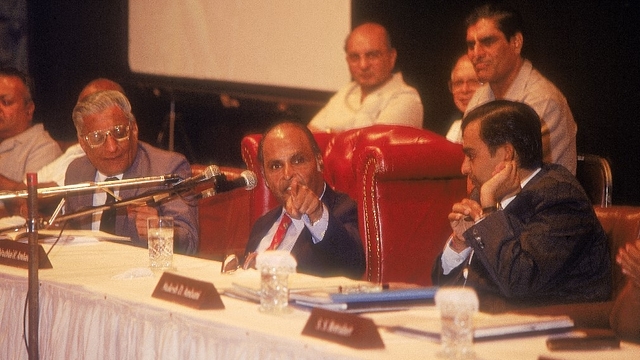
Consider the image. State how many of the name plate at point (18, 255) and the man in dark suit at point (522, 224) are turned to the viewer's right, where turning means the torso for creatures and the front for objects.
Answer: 0

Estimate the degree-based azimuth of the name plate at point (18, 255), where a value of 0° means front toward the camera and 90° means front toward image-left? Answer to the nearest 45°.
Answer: approximately 45°

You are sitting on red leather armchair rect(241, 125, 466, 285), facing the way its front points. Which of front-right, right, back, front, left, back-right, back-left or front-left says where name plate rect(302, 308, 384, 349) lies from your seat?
front-left

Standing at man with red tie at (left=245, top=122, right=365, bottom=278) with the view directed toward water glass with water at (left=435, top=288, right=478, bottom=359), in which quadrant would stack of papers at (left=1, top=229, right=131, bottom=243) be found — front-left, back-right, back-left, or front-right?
back-right

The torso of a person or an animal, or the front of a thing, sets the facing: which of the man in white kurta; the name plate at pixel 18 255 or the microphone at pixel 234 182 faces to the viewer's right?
the microphone

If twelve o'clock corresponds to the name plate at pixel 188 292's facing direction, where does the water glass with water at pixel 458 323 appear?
The water glass with water is roughly at 9 o'clock from the name plate.

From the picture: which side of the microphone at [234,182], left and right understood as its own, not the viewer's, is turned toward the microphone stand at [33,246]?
back

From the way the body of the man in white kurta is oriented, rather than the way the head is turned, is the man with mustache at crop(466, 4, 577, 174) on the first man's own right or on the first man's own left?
on the first man's own left

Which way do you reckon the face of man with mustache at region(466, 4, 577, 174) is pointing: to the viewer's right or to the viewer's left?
to the viewer's left

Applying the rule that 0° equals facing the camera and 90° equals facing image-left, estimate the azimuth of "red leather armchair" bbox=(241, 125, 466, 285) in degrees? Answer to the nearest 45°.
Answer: approximately 45°

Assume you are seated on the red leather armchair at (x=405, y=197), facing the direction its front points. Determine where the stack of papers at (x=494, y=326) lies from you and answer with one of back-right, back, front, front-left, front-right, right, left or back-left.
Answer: front-left

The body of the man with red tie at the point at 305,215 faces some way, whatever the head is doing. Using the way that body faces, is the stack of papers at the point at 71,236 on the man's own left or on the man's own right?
on the man's own right

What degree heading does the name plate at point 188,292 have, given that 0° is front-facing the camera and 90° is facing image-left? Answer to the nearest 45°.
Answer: approximately 45°

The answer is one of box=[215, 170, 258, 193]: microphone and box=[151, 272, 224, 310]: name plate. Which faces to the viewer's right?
the microphone

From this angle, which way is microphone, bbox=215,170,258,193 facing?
to the viewer's right

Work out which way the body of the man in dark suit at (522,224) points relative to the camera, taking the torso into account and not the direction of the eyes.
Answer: to the viewer's left
